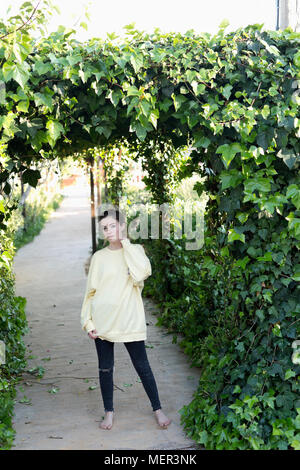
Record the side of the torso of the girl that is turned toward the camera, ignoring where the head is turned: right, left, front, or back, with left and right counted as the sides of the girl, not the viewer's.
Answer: front
